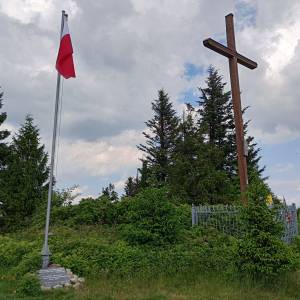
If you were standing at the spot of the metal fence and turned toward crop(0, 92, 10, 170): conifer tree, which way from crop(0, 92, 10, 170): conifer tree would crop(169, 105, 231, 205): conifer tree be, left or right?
right

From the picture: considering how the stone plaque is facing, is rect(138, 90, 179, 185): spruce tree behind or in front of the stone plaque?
behind

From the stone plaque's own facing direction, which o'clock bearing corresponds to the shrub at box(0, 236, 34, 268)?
The shrub is roughly at 5 o'clock from the stone plaque.

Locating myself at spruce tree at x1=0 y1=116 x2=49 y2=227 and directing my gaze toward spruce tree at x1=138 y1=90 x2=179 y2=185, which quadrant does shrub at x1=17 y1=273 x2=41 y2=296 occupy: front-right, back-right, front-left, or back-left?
back-right

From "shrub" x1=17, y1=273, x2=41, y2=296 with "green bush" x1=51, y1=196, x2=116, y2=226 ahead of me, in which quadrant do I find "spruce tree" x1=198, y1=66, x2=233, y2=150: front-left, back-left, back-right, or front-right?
front-right

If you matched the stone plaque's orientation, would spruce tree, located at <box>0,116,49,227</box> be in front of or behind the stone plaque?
behind

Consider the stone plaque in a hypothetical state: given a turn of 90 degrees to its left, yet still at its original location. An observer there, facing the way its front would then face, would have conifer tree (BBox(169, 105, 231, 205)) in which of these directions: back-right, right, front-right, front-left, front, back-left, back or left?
front-left

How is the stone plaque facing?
toward the camera

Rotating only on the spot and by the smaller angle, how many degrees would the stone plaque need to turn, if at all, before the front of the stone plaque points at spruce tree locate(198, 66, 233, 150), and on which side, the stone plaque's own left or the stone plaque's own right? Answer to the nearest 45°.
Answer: approximately 135° to the stone plaque's own left

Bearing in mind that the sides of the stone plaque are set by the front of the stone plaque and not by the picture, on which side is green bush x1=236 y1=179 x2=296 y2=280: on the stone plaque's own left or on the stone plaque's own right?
on the stone plaque's own left

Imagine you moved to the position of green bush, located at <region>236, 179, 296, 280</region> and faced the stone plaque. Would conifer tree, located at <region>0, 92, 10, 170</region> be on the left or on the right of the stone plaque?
right

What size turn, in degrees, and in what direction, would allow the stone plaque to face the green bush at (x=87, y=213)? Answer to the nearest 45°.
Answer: approximately 180°

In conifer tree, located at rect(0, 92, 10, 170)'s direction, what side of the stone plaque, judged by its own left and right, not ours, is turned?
back

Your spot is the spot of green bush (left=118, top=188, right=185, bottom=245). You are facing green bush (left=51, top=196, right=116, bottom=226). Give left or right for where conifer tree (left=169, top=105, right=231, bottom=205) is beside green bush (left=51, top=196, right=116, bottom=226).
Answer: right
